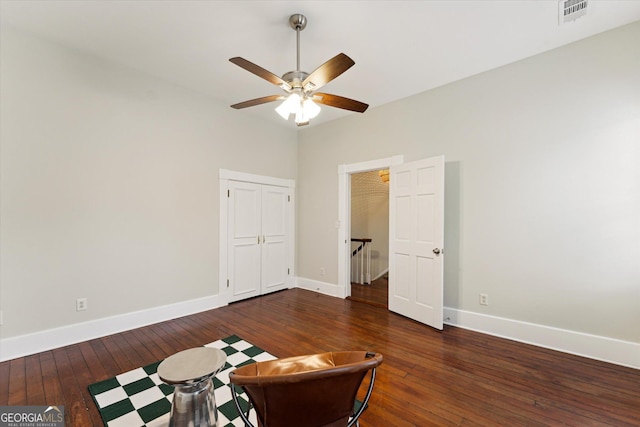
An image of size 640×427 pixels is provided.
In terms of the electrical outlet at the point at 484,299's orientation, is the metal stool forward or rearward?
forward

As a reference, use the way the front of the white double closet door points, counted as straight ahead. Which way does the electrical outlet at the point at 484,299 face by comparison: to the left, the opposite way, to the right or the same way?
to the right

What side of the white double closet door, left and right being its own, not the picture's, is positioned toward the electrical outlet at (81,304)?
right

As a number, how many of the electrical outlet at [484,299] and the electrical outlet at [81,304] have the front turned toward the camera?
2

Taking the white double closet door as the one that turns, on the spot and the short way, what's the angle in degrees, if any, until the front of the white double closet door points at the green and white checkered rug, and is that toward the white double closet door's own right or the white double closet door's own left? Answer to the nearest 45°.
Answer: approximately 45° to the white double closet door's own right

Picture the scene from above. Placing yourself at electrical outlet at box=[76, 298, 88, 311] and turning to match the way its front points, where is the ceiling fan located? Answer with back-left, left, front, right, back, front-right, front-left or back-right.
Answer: front-left

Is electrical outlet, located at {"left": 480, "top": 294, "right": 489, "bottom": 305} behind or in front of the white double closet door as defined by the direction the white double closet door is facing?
in front

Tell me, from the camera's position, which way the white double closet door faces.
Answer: facing the viewer and to the right of the viewer

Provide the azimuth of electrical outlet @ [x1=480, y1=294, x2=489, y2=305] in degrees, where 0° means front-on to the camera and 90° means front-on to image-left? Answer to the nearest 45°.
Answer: approximately 0°

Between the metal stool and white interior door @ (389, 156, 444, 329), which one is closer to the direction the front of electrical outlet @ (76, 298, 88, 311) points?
the metal stool

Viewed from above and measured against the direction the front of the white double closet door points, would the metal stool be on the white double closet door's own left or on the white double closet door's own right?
on the white double closet door's own right
